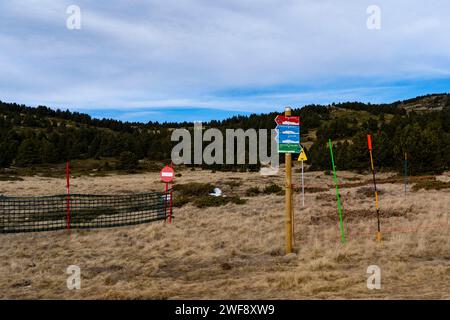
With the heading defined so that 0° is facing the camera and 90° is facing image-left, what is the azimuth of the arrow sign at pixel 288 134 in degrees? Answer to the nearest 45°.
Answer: approximately 0°

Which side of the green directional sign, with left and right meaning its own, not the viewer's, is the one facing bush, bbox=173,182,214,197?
back

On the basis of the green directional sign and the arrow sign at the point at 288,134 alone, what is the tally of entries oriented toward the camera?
2

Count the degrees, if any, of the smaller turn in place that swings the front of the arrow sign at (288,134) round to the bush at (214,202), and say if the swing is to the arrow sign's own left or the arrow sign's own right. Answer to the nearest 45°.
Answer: approximately 180°

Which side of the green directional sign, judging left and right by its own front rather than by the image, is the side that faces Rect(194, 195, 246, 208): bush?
back

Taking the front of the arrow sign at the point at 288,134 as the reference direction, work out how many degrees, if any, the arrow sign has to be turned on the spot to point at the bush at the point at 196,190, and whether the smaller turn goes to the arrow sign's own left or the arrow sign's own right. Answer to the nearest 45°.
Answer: approximately 180°
